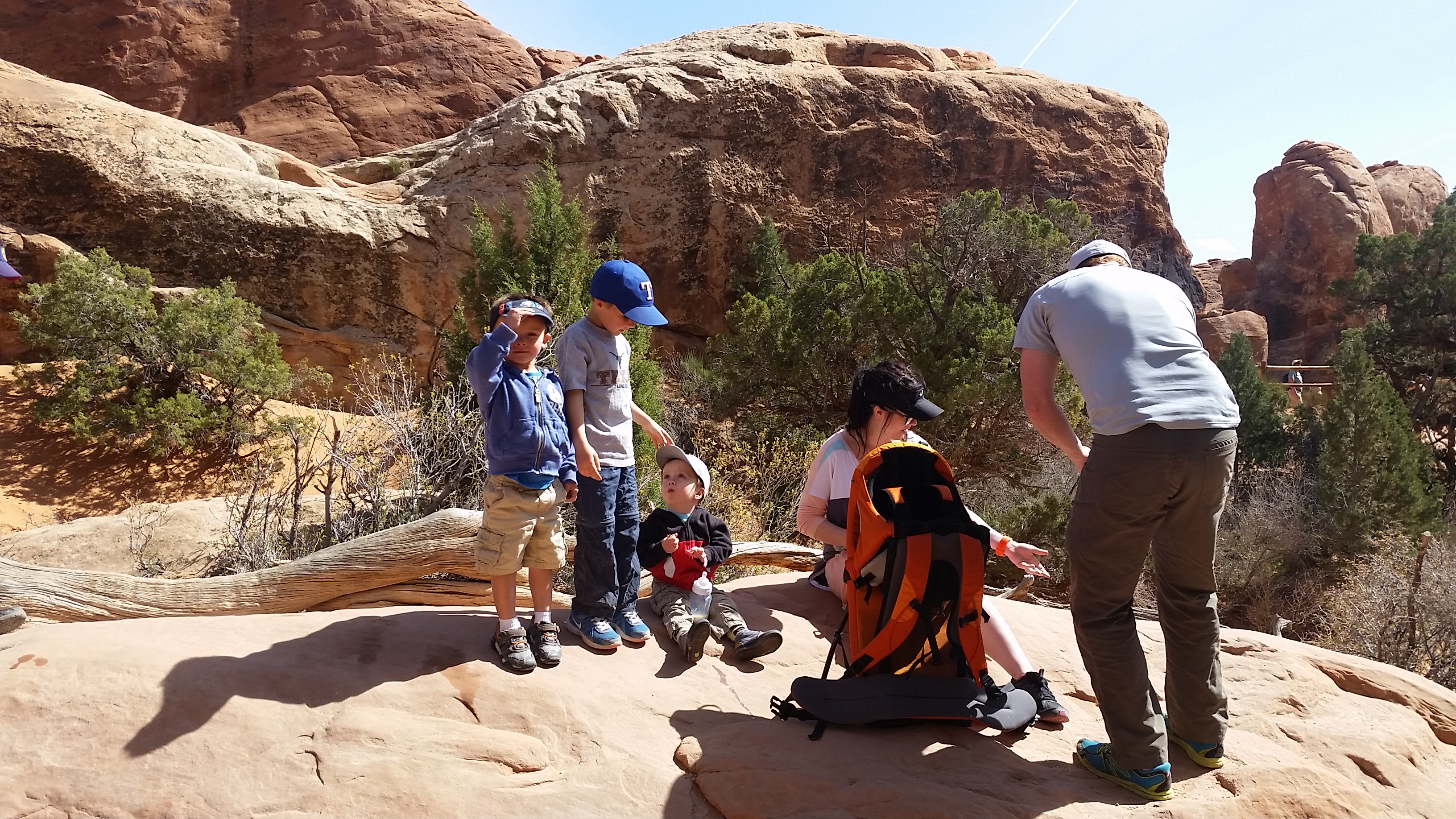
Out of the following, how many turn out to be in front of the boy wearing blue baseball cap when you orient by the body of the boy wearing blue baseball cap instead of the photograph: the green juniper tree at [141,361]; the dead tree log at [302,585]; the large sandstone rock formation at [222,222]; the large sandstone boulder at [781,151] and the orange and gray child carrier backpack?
1

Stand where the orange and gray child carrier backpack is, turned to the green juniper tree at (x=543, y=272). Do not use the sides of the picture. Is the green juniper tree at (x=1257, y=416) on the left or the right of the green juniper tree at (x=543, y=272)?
right

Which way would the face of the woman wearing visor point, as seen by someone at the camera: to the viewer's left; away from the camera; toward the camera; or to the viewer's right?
to the viewer's right

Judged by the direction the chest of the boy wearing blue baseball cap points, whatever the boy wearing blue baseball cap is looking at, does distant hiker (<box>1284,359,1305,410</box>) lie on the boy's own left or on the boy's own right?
on the boy's own left

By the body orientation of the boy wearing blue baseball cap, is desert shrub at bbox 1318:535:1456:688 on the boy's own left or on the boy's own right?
on the boy's own left

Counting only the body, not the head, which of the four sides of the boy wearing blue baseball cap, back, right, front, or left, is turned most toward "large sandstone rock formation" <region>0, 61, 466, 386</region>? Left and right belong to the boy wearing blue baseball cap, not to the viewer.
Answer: back

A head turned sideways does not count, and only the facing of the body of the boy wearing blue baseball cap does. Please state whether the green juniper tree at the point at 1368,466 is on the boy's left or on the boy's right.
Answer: on the boy's left

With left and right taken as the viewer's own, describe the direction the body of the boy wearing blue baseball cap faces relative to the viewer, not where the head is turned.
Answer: facing the viewer and to the right of the viewer

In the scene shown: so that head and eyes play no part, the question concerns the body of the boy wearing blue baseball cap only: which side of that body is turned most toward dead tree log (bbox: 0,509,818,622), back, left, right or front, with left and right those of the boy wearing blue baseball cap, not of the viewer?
back

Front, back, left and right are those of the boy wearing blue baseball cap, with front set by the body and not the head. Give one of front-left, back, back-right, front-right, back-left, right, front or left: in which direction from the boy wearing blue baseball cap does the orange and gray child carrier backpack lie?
front

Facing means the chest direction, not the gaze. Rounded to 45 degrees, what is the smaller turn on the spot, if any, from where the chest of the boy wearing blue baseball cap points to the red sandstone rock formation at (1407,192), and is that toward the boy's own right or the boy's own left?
approximately 90° to the boy's own left

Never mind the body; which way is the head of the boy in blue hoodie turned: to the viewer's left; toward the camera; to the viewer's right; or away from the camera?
toward the camera
